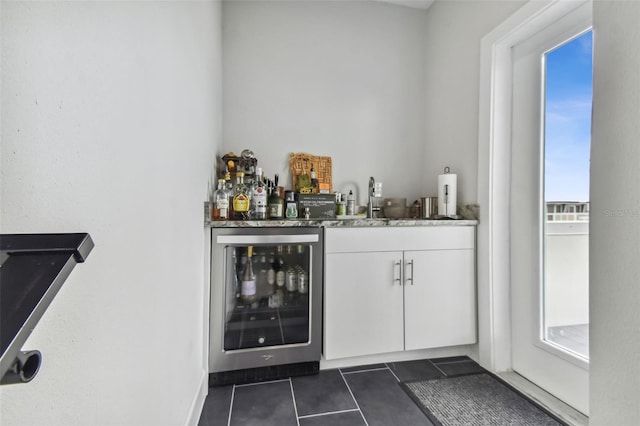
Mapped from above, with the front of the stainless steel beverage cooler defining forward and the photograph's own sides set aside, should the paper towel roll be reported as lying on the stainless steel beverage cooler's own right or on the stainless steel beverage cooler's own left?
on the stainless steel beverage cooler's own left

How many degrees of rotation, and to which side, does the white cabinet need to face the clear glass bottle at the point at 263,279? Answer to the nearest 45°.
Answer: approximately 135° to its right

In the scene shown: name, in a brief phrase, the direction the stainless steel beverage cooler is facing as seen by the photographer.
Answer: facing the viewer

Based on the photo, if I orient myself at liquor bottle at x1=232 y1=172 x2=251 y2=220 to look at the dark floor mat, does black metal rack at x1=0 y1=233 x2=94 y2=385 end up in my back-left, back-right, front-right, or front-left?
front-right

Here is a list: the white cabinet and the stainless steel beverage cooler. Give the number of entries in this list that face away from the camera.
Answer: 0

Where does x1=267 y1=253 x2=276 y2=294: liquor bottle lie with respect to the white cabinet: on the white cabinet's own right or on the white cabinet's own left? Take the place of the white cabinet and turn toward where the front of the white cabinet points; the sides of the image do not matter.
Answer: on the white cabinet's own right

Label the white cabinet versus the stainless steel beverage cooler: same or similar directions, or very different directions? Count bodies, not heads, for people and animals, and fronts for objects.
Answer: same or similar directions

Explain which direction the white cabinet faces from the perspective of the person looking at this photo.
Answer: facing the viewer and to the right of the viewer
